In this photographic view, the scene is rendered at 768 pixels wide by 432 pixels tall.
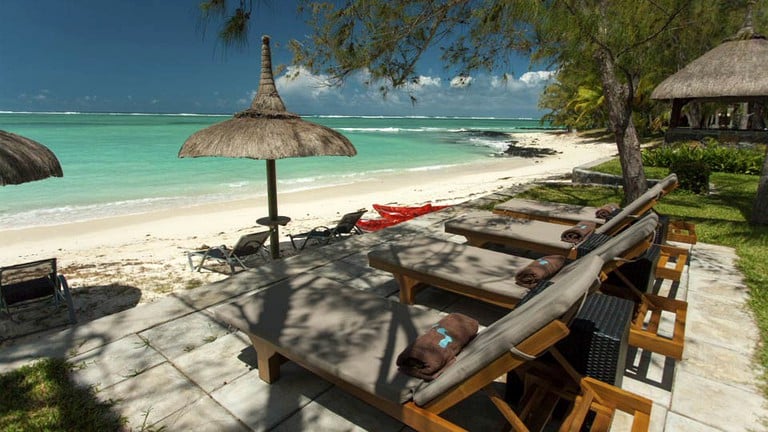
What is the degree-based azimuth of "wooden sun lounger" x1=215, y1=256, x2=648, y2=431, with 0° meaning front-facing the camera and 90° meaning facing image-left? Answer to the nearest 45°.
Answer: approximately 135°

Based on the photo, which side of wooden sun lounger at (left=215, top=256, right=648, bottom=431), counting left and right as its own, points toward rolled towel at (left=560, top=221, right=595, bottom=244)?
right

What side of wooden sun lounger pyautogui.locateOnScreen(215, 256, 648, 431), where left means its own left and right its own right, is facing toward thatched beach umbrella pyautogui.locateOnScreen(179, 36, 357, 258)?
front

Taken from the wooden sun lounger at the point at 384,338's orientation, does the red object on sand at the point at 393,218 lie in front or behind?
in front

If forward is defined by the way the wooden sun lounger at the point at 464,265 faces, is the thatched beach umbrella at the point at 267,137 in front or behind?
in front

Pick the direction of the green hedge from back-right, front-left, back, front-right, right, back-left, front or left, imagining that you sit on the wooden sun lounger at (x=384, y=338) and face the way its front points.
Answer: right

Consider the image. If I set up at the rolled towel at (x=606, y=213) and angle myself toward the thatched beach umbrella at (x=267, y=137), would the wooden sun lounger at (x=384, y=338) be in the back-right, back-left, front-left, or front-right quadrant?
front-left

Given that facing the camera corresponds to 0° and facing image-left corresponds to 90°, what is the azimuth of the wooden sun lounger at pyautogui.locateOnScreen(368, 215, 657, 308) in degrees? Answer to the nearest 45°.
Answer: approximately 135°

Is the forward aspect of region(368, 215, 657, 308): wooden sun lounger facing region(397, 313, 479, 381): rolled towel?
no

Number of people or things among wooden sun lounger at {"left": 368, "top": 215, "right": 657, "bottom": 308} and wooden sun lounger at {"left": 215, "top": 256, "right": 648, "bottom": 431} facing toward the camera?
0

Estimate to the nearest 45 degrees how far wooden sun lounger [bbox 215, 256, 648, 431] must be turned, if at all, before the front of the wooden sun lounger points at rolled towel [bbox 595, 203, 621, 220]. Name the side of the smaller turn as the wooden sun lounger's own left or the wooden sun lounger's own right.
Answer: approximately 90° to the wooden sun lounger's own right

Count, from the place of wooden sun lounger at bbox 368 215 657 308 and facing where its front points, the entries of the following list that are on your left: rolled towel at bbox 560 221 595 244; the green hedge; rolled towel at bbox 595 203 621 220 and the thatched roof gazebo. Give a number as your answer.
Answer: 0

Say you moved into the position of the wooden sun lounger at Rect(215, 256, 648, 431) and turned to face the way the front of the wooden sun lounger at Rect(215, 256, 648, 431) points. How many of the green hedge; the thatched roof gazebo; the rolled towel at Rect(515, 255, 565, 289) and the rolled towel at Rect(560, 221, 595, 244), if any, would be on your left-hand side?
0

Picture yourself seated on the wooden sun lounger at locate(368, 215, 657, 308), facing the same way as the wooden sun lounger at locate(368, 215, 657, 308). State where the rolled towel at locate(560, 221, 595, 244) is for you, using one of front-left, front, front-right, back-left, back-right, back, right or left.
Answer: right

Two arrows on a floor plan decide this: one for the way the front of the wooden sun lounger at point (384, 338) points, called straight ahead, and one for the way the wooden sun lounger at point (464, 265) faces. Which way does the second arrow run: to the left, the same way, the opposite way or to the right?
the same way

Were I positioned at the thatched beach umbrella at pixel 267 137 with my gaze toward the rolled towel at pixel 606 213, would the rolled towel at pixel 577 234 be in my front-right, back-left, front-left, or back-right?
front-right

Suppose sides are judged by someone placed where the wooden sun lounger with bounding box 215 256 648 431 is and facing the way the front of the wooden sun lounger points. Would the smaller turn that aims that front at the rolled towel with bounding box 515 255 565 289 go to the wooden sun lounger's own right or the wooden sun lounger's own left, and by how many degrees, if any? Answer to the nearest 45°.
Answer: approximately 90° to the wooden sun lounger's own right

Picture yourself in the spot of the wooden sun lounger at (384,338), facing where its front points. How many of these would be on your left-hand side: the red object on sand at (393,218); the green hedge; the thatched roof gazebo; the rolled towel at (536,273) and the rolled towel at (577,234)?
0

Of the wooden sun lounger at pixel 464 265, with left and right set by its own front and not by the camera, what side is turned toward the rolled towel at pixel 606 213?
right

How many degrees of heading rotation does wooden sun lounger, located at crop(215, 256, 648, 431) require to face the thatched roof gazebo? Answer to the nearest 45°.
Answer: approximately 90° to its right
